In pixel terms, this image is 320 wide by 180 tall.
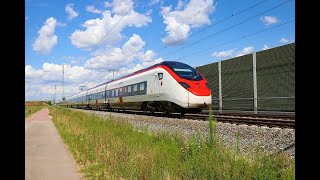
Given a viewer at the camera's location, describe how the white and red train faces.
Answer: facing the viewer and to the right of the viewer
